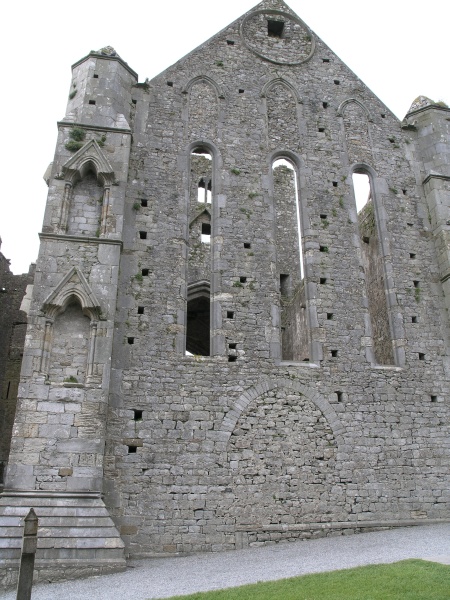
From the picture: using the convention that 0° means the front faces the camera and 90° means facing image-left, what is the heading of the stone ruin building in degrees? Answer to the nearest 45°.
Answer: approximately 0°
